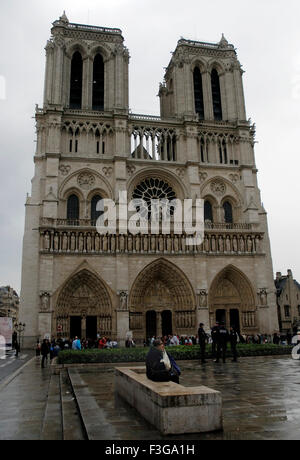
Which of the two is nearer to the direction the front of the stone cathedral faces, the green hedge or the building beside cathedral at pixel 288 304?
the green hedge

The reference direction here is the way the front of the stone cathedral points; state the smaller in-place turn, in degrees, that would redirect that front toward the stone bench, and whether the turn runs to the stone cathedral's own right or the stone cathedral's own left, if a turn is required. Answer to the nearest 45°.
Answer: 0° — it already faces it

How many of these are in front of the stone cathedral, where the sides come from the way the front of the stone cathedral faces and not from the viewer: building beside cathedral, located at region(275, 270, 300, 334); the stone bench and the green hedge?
2

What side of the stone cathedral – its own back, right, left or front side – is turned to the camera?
front

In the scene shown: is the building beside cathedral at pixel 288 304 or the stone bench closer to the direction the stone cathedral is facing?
the stone bench

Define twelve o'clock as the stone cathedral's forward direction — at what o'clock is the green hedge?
The green hedge is roughly at 12 o'clock from the stone cathedral.

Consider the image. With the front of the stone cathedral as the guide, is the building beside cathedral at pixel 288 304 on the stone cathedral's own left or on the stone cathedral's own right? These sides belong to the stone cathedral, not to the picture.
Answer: on the stone cathedral's own left
